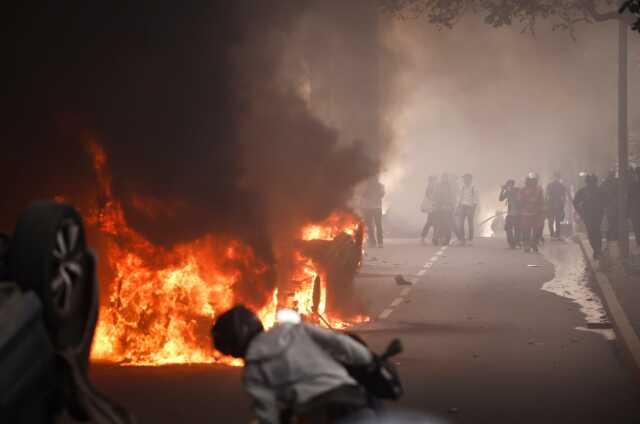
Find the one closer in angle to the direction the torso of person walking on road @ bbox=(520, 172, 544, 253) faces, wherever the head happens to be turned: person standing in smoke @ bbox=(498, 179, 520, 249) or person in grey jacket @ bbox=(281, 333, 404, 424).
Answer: the person in grey jacket

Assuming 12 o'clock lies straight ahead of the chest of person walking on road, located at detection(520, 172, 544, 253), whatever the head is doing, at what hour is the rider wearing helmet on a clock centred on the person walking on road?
The rider wearing helmet is roughly at 12 o'clock from the person walking on road.

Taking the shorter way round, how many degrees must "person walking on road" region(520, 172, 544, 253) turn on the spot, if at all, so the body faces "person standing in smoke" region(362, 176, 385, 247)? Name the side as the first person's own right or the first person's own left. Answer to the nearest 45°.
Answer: approximately 90° to the first person's own right

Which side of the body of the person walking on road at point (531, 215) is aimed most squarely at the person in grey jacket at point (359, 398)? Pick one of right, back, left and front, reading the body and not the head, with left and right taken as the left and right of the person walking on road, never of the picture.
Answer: front

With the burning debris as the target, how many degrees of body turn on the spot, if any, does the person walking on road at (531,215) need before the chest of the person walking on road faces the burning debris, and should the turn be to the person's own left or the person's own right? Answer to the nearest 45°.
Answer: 0° — they already face it

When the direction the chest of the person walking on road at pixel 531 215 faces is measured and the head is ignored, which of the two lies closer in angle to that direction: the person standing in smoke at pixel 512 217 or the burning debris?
the burning debris

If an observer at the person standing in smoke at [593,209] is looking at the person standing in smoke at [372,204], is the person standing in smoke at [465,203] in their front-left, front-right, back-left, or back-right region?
front-right

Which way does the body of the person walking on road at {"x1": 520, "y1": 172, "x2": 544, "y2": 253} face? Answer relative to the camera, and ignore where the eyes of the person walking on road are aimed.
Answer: toward the camera
